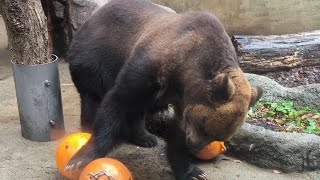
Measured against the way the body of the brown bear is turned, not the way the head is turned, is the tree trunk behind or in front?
behind

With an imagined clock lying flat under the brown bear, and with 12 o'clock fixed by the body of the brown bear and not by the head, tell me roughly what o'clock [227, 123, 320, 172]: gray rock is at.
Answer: The gray rock is roughly at 10 o'clock from the brown bear.

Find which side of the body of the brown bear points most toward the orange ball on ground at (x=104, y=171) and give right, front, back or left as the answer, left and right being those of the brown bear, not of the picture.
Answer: right

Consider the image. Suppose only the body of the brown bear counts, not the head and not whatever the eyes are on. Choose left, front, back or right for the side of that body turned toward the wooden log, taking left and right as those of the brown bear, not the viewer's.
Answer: left

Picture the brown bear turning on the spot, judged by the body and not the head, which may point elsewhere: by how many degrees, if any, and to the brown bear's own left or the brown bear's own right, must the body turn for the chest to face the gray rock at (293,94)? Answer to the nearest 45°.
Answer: approximately 90° to the brown bear's own left

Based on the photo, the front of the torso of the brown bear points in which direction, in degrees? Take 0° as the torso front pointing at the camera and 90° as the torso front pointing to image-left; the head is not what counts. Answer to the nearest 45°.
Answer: approximately 315°

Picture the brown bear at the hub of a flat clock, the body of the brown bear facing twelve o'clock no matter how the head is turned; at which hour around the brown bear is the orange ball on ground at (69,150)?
The orange ball on ground is roughly at 4 o'clock from the brown bear.

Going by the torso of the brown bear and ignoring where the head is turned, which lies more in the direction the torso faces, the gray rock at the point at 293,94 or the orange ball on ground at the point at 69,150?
the gray rock
